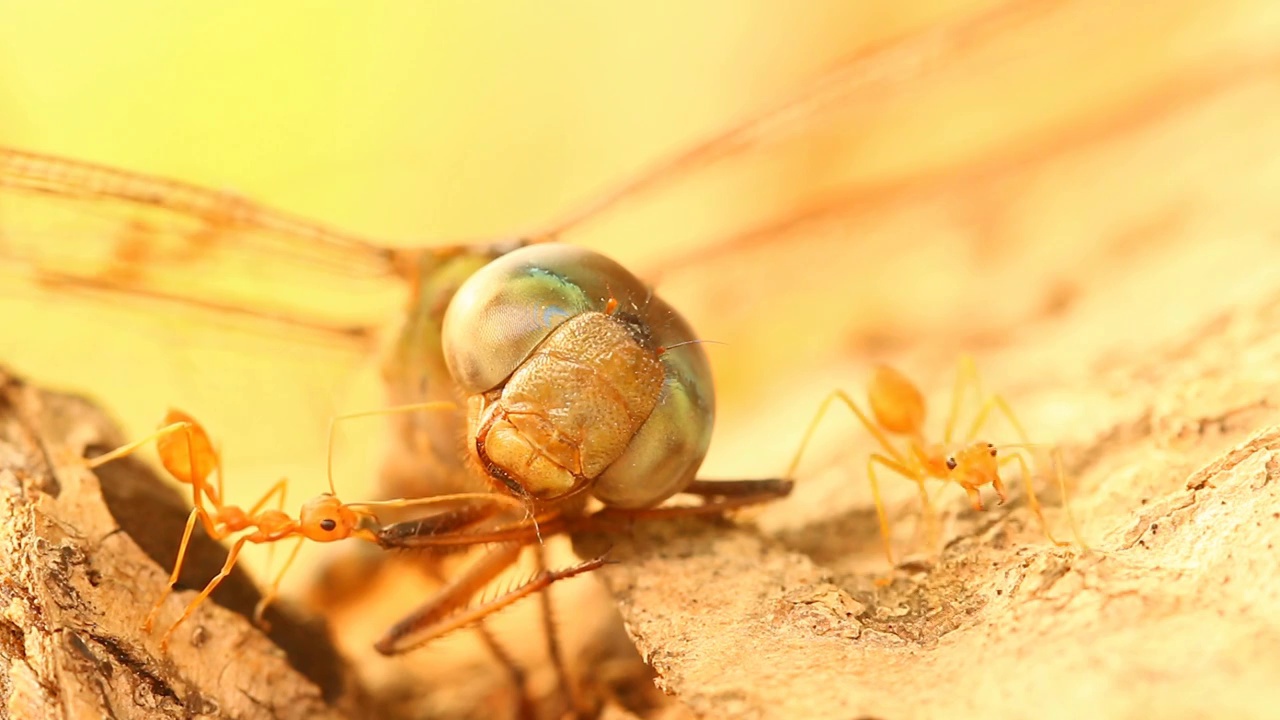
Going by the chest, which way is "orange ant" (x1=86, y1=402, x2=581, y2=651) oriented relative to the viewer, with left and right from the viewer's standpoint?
facing to the right of the viewer

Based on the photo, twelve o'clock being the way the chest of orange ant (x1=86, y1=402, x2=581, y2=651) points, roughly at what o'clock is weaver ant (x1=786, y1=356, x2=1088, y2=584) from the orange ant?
The weaver ant is roughly at 12 o'clock from the orange ant.

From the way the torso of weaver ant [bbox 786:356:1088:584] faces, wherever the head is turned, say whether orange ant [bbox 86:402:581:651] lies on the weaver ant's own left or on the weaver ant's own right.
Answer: on the weaver ant's own right

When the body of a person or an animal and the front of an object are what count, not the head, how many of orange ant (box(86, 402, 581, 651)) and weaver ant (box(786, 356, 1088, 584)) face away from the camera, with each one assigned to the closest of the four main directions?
0

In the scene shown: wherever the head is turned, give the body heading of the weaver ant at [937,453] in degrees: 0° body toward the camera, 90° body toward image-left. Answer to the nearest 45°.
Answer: approximately 315°
